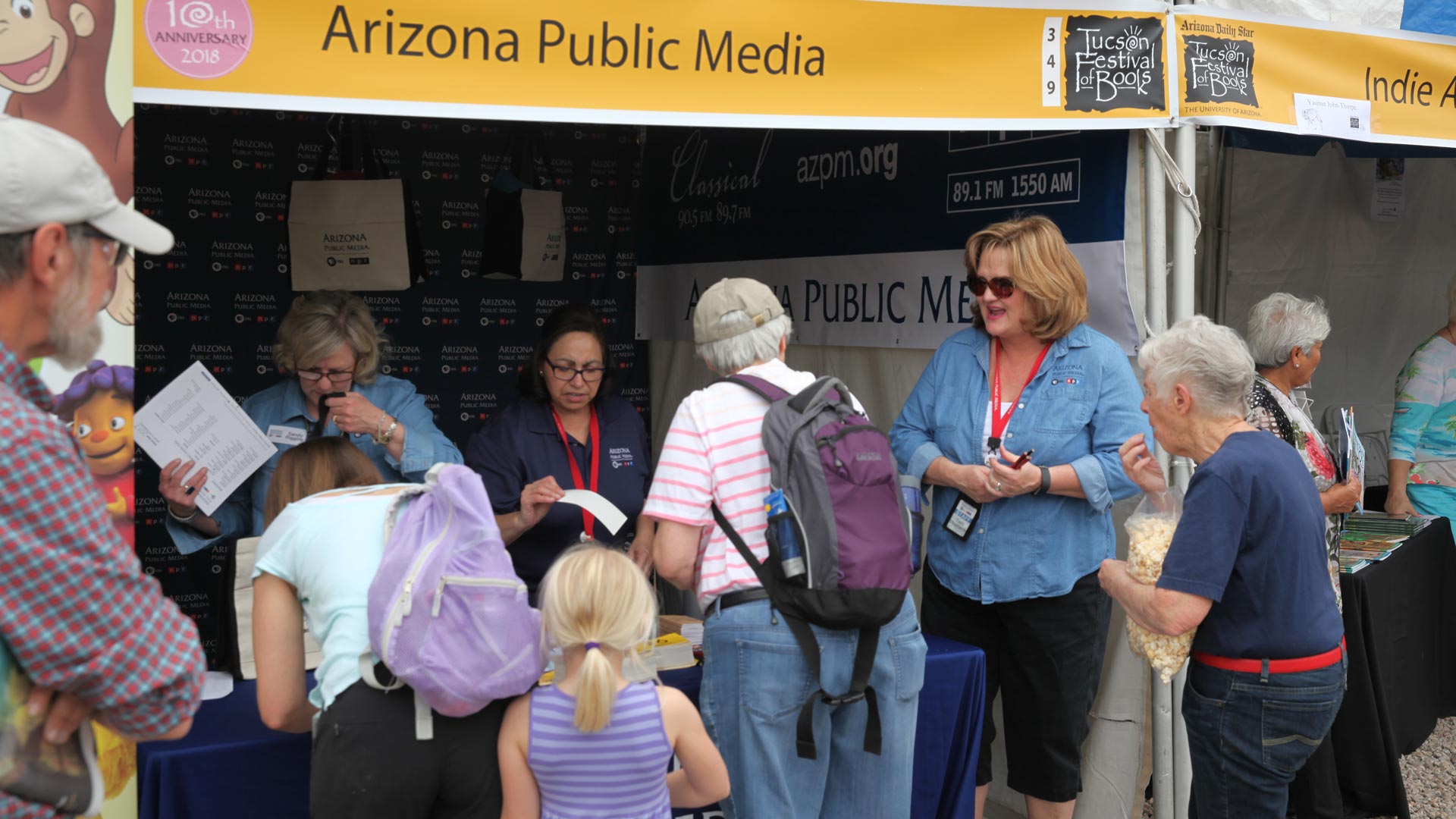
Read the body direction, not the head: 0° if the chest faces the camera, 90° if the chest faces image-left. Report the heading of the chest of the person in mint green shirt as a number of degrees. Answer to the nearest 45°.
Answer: approximately 135°

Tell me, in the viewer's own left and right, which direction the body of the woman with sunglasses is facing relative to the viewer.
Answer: facing the viewer and to the left of the viewer

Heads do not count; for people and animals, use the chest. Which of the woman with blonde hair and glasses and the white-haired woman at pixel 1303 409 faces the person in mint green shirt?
the woman with blonde hair and glasses

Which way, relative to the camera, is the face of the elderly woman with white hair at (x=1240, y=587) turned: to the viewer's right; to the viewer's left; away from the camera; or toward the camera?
to the viewer's left

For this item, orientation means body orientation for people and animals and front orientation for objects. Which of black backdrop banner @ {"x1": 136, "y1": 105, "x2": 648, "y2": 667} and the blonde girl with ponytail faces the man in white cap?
the black backdrop banner

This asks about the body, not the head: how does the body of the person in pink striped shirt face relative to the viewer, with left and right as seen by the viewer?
facing away from the viewer and to the left of the viewer

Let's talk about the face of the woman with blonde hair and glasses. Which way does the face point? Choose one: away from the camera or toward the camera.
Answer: toward the camera

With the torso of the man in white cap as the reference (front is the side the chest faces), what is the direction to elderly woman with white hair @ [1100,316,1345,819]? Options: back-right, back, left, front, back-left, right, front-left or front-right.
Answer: front

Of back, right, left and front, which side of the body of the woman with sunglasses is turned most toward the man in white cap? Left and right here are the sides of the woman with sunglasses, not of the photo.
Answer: front

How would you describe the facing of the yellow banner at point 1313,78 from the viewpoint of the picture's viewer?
facing the viewer

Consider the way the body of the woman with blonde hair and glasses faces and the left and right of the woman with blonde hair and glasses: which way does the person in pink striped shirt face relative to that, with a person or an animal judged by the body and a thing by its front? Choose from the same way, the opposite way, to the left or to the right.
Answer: the opposite way

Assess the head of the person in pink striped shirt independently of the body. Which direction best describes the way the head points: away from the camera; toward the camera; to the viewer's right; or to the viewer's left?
away from the camera

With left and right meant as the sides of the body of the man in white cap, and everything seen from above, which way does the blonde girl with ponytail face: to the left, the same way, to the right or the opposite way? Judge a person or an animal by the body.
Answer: to the left

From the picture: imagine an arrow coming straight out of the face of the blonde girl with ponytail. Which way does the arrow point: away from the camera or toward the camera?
away from the camera
